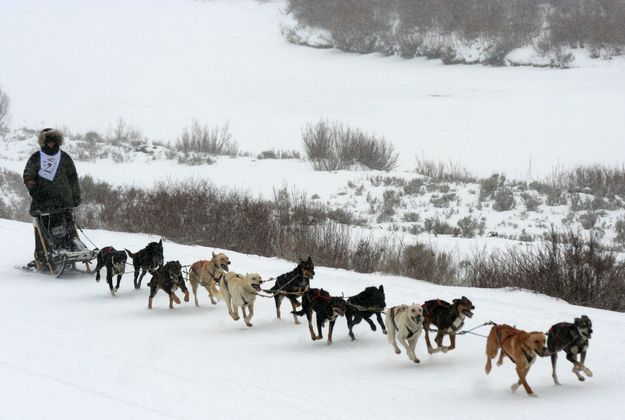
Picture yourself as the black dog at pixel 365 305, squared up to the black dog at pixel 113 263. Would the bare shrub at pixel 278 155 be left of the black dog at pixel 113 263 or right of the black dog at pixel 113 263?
right

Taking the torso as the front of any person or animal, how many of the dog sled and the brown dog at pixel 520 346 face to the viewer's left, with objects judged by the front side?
0

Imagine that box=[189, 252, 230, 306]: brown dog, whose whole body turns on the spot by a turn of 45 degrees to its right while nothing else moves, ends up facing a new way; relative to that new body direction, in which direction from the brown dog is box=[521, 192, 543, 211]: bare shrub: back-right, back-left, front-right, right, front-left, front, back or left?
back-left

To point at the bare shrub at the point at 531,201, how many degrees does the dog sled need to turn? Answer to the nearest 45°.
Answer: approximately 45° to its left

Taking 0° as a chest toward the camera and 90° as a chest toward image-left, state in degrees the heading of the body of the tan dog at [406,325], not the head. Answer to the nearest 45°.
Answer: approximately 315°

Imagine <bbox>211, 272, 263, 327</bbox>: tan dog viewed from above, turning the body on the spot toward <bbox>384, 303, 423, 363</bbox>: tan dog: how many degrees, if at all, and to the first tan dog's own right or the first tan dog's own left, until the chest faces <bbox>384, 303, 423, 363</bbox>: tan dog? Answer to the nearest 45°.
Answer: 0° — it already faces it

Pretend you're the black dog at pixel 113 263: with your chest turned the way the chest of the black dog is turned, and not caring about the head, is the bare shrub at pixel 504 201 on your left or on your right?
on your left

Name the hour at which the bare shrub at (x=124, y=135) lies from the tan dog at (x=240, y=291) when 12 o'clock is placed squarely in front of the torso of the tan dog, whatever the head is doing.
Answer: The bare shrub is roughly at 7 o'clock from the tan dog.

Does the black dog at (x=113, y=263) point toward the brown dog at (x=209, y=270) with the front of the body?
yes

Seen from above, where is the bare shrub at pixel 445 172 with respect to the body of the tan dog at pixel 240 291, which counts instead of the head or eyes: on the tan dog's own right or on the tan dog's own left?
on the tan dog's own left

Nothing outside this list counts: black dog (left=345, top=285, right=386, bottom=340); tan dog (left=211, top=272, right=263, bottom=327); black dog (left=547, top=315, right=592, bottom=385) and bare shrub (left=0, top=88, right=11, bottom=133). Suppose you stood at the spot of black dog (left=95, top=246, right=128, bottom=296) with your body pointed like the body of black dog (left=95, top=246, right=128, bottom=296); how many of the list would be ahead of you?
3

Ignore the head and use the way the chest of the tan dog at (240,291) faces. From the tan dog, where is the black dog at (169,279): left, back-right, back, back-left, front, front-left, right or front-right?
back

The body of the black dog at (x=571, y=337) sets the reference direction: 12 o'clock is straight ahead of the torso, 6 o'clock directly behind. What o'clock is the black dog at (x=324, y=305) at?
the black dog at (x=324, y=305) is roughly at 5 o'clock from the black dog at (x=571, y=337).

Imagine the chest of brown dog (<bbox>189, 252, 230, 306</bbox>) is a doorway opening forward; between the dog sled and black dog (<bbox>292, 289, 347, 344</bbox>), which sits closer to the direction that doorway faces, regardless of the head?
the black dog
